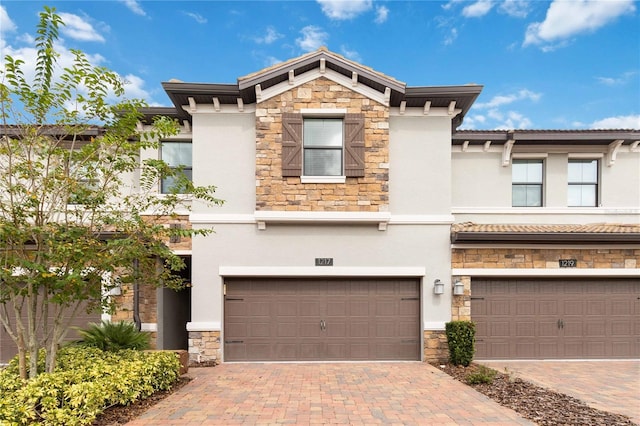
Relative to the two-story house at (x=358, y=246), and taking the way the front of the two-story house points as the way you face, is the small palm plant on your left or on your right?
on your right

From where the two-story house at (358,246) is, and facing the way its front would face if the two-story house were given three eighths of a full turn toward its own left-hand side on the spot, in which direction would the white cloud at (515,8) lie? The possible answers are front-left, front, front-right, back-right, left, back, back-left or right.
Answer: front

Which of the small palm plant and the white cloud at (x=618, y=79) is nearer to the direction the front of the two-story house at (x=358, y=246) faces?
the small palm plant

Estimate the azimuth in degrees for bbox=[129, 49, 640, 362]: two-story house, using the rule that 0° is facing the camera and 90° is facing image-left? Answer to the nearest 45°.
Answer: approximately 0°
